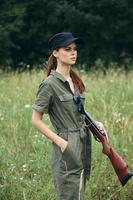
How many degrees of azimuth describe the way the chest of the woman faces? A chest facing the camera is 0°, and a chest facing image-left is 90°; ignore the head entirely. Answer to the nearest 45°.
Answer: approximately 315°
